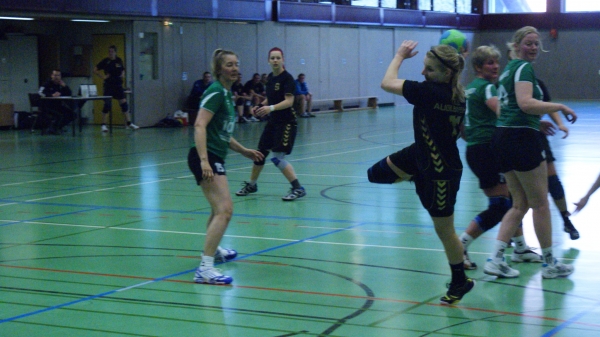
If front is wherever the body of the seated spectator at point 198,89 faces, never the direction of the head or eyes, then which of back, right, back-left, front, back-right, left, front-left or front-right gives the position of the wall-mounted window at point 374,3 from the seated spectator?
left

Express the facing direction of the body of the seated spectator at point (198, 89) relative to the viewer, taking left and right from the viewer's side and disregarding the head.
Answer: facing the viewer and to the right of the viewer

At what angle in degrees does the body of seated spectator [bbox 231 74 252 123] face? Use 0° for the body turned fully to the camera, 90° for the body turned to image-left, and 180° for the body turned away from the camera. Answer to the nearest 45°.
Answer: approximately 315°

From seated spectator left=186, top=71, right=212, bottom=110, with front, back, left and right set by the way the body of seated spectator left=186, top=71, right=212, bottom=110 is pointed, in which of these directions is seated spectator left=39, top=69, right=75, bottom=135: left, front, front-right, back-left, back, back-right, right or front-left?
right

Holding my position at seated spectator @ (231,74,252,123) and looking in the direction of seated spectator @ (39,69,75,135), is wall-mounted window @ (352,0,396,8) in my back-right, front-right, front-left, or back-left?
back-right

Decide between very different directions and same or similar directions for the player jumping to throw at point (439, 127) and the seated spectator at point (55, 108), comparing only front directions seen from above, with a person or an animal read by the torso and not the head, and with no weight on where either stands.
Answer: very different directions

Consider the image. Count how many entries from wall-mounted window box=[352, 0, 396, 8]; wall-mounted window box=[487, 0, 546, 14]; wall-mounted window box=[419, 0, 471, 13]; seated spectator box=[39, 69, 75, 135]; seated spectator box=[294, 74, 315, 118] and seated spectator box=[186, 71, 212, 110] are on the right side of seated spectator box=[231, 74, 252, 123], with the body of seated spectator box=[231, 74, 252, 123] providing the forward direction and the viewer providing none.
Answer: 2

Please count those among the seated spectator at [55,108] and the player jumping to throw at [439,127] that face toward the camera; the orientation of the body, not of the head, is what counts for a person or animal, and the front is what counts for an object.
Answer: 1

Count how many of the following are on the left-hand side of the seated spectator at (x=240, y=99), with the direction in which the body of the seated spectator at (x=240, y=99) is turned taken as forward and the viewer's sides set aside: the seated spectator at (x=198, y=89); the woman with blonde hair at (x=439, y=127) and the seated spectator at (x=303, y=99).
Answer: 1

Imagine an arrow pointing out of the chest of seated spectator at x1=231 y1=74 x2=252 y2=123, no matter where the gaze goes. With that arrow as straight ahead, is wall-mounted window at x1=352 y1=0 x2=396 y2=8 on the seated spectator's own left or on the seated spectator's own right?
on the seated spectator's own left

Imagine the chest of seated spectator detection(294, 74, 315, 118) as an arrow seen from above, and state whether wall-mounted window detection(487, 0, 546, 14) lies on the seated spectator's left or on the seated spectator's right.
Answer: on the seated spectator's left
